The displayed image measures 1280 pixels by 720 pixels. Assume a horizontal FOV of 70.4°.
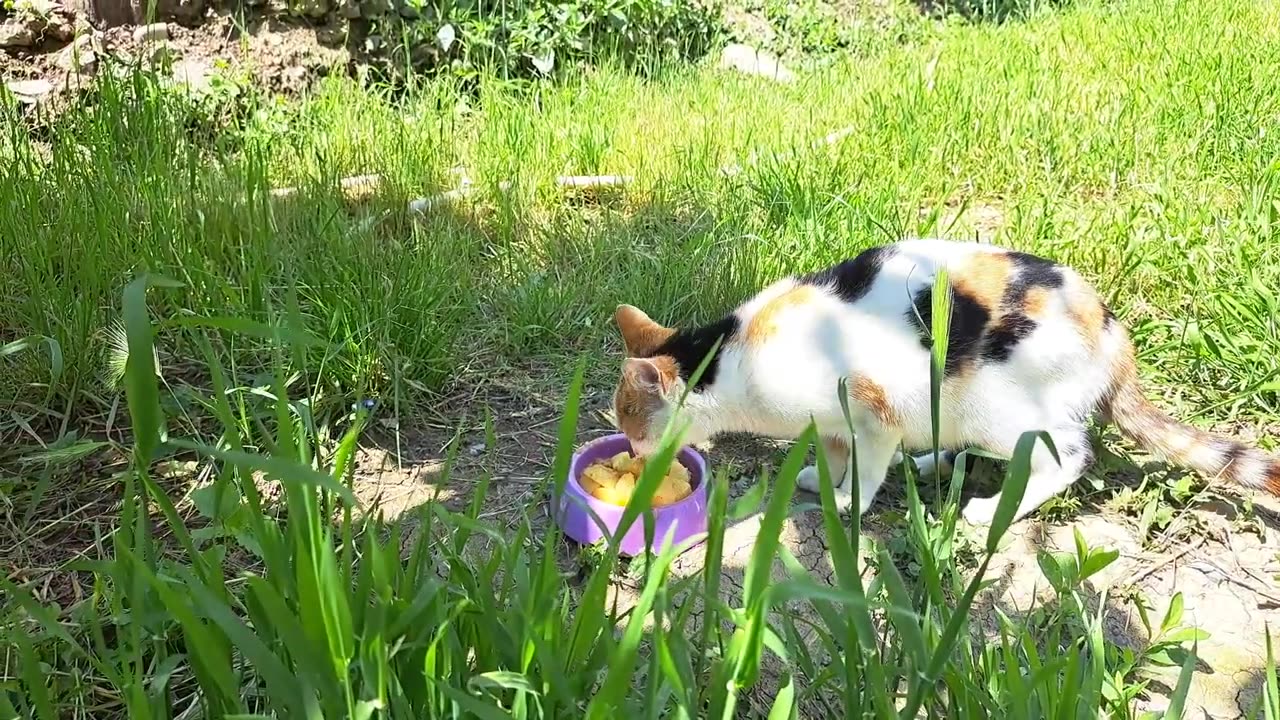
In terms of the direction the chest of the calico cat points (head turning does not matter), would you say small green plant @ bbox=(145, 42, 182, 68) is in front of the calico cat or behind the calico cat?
in front

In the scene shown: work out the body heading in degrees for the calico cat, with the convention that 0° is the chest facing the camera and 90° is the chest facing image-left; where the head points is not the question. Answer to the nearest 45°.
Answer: approximately 90°

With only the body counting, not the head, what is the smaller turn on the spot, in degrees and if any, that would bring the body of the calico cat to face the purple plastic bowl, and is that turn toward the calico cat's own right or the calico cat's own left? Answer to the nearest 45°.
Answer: approximately 45° to the calico cat's own left

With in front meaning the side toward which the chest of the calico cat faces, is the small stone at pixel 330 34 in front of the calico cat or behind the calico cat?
in front

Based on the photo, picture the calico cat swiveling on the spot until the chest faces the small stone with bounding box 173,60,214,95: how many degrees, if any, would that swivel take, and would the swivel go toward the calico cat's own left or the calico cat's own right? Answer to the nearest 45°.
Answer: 0° — it already faces it

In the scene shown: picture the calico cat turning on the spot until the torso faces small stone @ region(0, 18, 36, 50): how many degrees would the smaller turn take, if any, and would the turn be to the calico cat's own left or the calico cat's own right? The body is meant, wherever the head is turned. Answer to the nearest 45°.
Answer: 0° — it already faces it
